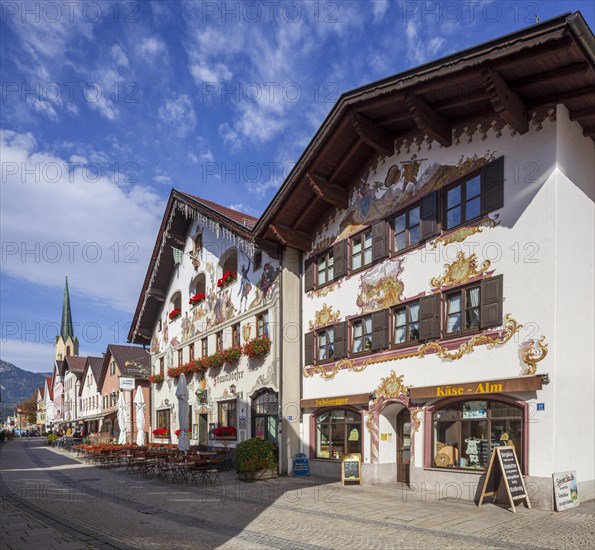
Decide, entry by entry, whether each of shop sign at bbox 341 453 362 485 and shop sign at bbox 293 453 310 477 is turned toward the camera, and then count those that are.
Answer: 2

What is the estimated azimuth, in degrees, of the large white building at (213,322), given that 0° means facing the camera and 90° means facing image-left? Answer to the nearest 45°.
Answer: approximately 45°

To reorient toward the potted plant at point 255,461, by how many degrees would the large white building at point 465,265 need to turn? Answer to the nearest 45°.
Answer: approximately 90° to its right
